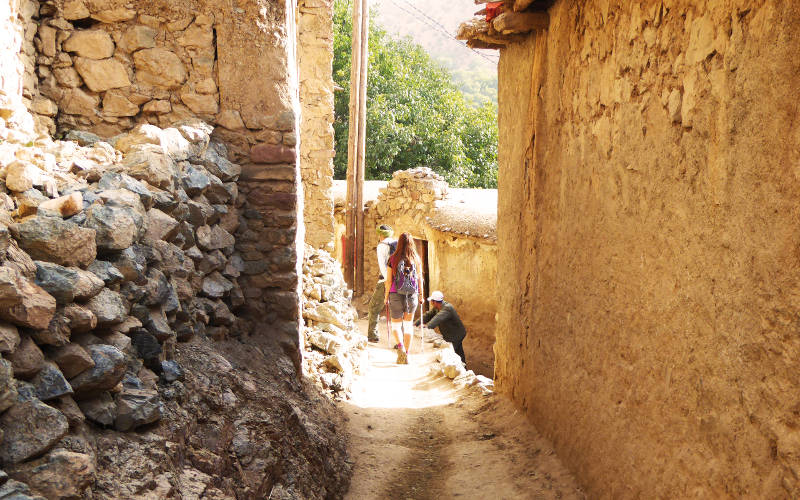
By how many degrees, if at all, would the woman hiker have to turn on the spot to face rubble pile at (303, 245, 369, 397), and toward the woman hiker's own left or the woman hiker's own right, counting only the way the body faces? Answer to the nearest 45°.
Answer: approximately 135° to the woman hiker's own left

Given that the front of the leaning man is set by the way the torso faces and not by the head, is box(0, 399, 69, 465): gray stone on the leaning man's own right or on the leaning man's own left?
on the leaning man's own left

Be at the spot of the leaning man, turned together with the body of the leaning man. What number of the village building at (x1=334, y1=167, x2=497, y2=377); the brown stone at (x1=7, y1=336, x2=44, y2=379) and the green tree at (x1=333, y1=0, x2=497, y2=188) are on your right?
2

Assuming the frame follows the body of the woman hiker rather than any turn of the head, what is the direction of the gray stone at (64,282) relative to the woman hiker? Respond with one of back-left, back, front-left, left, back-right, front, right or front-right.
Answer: back

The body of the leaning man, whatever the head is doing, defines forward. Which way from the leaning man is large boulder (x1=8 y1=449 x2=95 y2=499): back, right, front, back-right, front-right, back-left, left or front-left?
left

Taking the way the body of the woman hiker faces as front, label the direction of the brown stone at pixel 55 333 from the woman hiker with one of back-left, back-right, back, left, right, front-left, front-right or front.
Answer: back

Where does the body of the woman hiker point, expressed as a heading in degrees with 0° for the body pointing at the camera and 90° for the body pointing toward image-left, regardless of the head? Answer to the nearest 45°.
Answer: approximately 180°

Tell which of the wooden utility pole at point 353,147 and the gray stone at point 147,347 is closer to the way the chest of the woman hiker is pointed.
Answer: the wooden utility pole

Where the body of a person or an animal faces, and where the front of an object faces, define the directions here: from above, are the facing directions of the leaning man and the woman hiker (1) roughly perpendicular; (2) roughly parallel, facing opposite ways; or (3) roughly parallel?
roughly perpendicular

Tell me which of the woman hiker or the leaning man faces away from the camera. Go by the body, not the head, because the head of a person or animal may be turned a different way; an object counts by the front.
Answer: the woman hiker

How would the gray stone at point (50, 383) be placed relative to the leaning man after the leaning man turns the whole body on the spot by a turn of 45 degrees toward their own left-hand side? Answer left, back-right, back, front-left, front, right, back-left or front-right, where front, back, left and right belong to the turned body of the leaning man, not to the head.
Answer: front-left

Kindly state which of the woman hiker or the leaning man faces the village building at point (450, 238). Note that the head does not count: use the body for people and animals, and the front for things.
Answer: the woman hiker

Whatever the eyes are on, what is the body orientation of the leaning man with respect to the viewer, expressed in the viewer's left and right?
facing to the left of the viewer

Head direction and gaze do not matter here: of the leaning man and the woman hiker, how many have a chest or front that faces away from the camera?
1

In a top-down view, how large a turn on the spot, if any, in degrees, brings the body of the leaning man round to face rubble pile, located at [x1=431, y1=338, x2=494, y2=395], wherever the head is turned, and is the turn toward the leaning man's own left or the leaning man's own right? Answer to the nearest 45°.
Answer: approximately 90° to the leaning man's own left

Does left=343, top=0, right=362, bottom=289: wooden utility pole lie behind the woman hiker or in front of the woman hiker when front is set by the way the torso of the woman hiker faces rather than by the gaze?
in front

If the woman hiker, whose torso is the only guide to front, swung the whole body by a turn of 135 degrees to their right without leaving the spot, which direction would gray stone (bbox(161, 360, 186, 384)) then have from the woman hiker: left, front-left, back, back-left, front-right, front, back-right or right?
front-right
